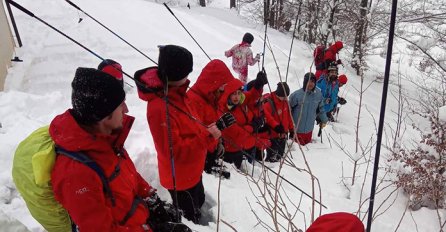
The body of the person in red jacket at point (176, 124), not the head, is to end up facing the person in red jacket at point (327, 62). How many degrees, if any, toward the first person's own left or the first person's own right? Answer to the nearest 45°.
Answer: approximately 45° to the first person's own left

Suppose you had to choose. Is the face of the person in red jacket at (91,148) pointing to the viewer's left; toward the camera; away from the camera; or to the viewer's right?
to the viewer's right

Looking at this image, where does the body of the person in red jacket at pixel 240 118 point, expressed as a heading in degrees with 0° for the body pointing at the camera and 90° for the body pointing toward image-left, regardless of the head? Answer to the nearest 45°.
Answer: approximately 315°

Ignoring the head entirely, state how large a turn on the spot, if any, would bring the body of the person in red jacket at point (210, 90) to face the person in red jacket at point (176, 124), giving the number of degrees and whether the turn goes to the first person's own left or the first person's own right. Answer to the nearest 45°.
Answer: approximately 90° to the first person's own right

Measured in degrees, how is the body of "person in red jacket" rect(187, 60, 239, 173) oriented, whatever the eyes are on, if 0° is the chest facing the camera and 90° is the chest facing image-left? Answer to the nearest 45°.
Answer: approximately 270°

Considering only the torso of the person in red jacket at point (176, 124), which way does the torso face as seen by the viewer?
to the viewer's right

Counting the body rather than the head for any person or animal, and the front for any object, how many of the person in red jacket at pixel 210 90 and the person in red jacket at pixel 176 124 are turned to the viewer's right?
2
